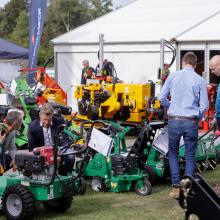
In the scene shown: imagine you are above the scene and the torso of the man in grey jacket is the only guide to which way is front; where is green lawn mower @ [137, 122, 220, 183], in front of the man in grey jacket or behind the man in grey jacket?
in front

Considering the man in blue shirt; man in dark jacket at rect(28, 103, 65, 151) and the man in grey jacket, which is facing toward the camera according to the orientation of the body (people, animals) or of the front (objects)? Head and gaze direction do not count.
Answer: the man in dark jacket

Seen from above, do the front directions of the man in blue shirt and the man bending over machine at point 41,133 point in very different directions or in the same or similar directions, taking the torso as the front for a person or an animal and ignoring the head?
very different directions

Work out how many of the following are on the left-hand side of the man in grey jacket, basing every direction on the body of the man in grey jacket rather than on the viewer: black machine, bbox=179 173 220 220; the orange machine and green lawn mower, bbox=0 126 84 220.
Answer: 1

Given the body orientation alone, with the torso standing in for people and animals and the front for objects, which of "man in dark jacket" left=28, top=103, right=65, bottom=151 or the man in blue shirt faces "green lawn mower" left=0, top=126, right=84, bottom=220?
the man in dark jacket
